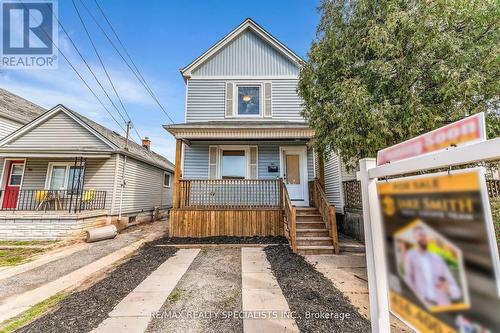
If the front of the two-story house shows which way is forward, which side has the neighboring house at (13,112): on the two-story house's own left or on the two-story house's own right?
on the two-story house's own right

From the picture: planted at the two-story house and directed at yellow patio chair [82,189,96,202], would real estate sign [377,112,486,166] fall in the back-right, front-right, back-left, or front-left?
back-left

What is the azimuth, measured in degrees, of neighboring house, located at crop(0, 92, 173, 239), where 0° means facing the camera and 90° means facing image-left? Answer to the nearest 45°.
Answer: approximately 45°

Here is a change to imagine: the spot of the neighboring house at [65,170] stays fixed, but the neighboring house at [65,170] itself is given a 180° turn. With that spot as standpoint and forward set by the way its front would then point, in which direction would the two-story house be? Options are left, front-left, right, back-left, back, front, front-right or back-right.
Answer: right

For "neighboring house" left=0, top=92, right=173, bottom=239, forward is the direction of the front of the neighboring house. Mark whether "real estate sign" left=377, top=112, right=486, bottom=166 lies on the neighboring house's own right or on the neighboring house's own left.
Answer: on the neighboring house's own left

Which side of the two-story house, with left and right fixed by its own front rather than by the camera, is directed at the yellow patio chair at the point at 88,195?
right
